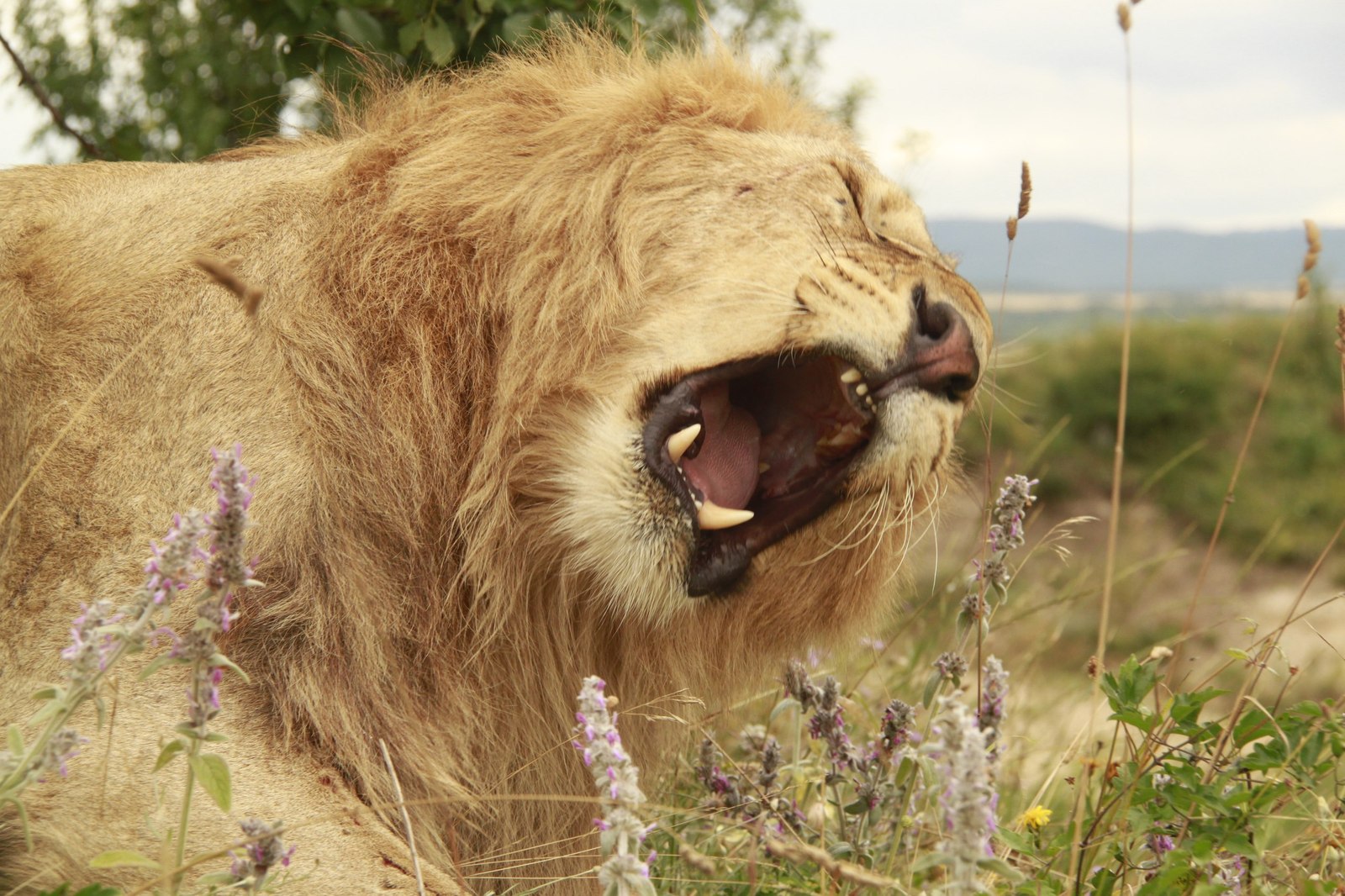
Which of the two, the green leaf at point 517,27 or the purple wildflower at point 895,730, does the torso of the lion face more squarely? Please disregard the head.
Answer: the purple wildflower

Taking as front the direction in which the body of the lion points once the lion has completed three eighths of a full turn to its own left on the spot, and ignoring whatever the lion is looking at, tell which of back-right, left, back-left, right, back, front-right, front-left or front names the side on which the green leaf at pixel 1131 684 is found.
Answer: back

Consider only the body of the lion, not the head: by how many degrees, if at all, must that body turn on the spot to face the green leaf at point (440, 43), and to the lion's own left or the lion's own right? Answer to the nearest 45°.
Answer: approximately 90° to the lion's own left

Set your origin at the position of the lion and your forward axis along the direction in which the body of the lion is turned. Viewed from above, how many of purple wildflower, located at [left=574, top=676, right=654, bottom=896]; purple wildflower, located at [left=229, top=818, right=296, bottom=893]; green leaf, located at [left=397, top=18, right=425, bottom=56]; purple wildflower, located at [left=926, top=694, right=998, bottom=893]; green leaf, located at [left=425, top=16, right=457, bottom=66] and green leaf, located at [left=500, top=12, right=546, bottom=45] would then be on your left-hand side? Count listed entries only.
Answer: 3

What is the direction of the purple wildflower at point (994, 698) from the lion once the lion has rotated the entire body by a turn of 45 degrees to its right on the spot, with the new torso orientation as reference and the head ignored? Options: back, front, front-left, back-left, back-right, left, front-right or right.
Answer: front

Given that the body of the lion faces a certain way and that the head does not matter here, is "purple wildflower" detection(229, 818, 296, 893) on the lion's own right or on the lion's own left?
on the lion's own right

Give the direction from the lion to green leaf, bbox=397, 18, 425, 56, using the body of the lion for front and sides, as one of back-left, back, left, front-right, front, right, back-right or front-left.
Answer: left

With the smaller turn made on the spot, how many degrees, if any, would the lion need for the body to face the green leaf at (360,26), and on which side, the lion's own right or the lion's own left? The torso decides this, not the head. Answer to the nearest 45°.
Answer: approximately 90° to the lion's own left

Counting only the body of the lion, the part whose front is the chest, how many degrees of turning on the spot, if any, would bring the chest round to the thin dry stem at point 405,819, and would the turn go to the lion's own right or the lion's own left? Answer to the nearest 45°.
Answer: approximately 90° to the lion's own right

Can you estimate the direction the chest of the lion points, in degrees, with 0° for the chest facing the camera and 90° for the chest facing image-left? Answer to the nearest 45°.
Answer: approximately 270°

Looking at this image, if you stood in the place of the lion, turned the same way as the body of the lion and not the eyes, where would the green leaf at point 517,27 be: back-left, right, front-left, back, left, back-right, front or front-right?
left

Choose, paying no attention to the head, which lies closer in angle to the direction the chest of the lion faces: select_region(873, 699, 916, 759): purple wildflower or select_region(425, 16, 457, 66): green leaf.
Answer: the purple wildflower

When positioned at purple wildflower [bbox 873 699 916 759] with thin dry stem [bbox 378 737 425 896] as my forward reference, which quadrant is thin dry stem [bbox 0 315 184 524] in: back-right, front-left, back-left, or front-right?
front-right

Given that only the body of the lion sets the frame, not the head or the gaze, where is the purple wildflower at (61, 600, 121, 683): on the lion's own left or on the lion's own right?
on the lion's own right

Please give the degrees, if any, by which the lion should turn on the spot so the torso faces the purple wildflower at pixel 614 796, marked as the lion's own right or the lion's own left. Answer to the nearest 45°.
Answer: approximately 90° to the lion's own right

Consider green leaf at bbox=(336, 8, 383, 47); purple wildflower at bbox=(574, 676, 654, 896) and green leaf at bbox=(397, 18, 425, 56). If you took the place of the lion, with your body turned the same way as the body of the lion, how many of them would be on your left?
2
